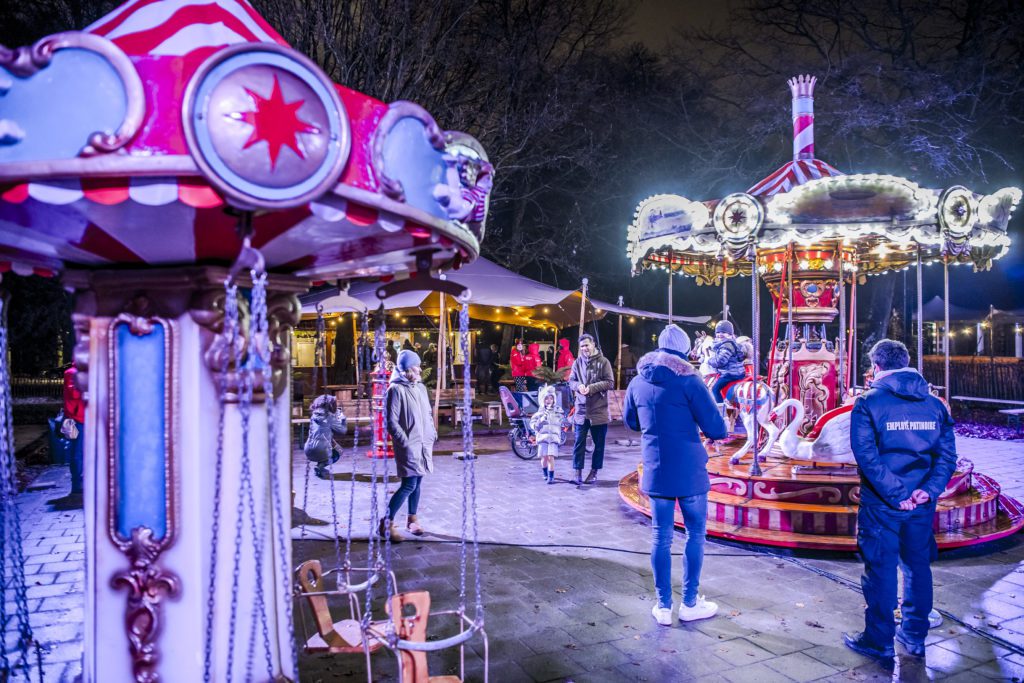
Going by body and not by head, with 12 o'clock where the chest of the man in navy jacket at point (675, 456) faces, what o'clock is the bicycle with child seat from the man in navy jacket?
The bicycle with child seat is roughly at 10 o'clock from the man in navy jacket.

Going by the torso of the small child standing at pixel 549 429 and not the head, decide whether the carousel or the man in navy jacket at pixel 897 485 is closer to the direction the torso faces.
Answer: the man in navy jacket

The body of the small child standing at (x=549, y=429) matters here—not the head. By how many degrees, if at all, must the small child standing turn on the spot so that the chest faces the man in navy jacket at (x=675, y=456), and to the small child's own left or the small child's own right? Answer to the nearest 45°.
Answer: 0° — they already face them

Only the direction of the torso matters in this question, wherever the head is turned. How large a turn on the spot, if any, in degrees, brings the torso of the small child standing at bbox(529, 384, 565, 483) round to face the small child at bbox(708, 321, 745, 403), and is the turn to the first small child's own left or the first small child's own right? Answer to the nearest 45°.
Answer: approximately 90° to the first small child's own left

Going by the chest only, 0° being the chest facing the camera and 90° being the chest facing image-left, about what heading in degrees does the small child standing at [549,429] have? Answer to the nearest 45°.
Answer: approximately 0°

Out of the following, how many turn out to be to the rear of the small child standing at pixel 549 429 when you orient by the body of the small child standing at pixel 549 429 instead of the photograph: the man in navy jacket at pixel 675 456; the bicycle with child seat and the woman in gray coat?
1

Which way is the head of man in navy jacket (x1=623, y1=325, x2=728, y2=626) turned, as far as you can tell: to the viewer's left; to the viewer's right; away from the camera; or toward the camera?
away from the camera

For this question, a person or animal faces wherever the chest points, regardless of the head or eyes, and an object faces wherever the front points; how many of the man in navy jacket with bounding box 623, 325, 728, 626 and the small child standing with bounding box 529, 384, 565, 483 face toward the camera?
1

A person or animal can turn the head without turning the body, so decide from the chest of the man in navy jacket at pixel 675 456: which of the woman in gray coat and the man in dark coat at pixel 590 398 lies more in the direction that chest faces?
the man in dark coat

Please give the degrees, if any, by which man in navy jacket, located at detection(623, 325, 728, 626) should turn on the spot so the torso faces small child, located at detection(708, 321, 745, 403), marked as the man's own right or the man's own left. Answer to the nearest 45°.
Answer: approximately 45° to the man's own left

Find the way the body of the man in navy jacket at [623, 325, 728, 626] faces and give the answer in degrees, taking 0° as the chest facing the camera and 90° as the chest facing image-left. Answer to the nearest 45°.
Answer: approximately 225°

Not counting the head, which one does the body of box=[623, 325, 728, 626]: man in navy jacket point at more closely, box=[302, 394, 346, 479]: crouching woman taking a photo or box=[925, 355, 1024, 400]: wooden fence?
the wooden fence
